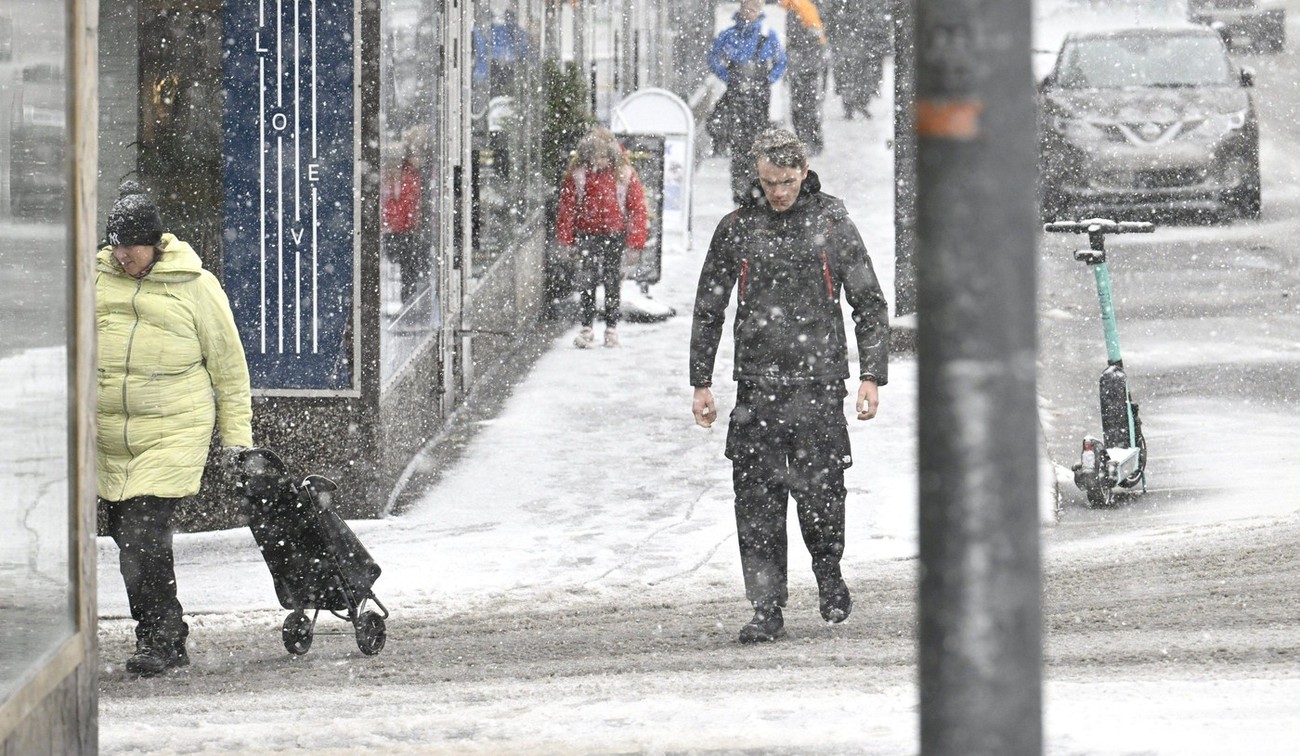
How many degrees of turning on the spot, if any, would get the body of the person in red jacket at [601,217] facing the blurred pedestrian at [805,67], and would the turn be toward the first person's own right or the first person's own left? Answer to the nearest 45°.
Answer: approximately 180°

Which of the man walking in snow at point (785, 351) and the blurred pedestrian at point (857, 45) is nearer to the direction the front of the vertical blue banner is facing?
the man walking in snow

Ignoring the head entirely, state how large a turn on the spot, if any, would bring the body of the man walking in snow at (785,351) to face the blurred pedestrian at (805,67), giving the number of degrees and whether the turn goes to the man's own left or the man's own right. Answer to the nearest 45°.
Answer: approximately 180°

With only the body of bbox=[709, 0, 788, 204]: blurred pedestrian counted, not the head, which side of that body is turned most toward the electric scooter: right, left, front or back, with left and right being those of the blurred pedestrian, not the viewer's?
front

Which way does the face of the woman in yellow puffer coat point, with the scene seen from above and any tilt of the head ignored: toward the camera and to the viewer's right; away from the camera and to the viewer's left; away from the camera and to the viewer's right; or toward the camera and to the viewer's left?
toward the camera and to the viewer's left

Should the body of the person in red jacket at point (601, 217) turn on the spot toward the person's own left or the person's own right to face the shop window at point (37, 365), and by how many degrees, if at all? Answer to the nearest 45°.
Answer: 0° — they already face it

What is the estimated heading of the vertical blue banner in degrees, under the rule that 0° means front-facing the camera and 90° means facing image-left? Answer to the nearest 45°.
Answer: approximately 0°

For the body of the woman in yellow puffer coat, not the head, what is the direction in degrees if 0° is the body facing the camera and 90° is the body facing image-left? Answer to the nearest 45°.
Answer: approximately 45°

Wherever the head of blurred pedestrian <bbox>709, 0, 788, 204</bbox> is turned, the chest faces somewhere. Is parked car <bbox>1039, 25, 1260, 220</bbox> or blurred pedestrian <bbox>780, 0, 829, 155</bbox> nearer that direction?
the parked car
